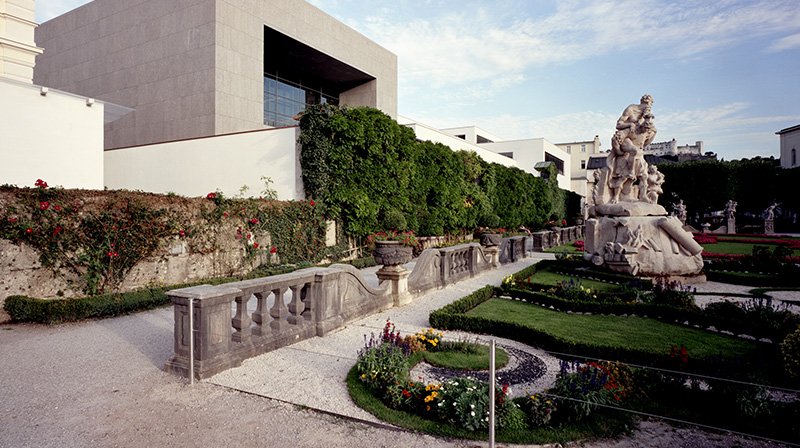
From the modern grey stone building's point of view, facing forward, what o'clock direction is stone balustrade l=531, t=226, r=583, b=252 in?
The stone balustrade is roughly at 11 o'clock from the modern grey stone building.

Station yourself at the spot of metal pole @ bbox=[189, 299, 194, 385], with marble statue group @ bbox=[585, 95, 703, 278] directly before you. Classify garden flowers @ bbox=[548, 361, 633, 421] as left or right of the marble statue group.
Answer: right

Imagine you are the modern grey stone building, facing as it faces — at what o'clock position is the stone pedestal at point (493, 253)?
The stone pedestal is roughly at 12 o'clock from the modern grey stone building.

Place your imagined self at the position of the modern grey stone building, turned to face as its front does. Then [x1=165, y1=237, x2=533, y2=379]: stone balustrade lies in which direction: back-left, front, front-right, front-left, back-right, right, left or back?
front-right

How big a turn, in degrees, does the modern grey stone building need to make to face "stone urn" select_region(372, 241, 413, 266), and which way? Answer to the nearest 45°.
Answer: approximately 45° to its right

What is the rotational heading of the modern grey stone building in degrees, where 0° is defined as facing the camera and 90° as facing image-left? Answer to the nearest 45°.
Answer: approximately 315°

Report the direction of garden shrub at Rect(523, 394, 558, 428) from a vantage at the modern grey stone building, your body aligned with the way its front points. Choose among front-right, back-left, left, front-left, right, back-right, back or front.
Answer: front-right

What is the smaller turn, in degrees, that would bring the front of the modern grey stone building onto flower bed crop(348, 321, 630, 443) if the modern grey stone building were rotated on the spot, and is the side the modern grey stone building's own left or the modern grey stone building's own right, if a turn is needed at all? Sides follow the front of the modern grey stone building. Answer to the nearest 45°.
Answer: approximately 45° to the modern grey stone building's own right

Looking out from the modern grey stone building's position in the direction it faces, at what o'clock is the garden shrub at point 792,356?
The garden shrub is roughly at 1 o'clock from the modern grey stone building.

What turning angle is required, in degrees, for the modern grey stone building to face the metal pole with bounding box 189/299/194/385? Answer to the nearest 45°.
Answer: approximately 45° to its right
